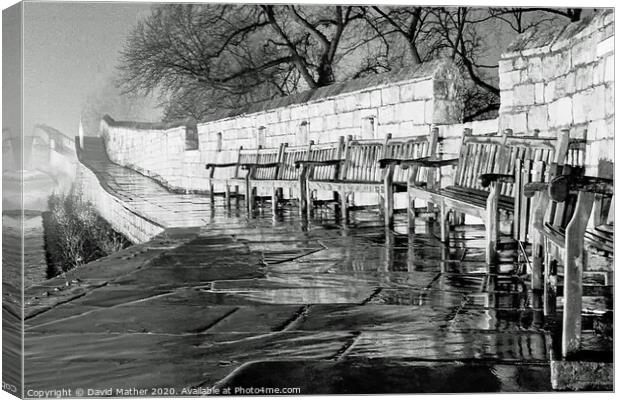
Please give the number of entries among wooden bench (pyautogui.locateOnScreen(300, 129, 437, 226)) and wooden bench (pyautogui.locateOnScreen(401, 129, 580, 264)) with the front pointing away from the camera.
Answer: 0

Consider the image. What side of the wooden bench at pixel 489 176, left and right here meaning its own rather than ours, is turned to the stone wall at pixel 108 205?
front

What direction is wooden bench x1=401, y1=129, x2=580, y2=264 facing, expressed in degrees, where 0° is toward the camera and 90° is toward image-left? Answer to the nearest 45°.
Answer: approximately 45°

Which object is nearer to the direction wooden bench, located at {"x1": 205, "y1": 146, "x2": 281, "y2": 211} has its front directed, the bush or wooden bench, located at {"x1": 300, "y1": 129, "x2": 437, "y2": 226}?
the bush

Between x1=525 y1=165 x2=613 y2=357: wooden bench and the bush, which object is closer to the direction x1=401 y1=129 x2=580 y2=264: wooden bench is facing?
the bush

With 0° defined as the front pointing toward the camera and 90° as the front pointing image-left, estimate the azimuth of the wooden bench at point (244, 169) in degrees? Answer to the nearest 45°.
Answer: approximately 45°

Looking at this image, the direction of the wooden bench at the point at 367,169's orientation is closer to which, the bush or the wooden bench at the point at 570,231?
the bush

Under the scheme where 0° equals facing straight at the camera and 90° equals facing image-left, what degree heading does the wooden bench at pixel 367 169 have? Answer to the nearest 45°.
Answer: approximately 45°

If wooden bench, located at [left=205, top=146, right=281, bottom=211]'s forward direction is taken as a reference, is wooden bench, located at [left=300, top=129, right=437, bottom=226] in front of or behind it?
behind

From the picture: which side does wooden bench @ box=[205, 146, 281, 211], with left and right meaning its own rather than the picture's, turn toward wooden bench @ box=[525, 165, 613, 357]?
left
